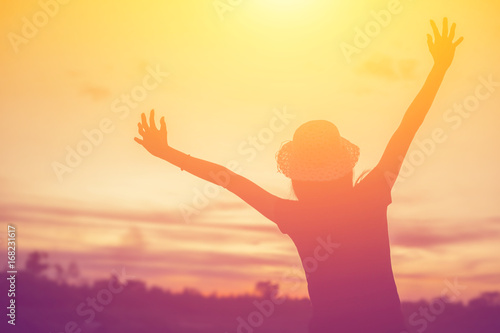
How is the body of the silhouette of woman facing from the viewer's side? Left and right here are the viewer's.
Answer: facing away from the viewer
